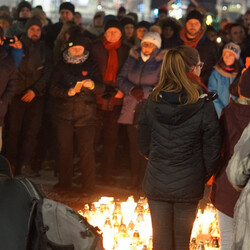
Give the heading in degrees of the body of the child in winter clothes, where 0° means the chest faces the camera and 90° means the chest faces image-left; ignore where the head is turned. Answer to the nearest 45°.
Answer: approximately 45°

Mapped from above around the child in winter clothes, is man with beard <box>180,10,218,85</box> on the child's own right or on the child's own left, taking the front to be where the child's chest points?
on the child's own right

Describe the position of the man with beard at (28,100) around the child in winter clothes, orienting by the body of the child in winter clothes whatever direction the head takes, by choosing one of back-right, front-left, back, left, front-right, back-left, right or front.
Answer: front-right

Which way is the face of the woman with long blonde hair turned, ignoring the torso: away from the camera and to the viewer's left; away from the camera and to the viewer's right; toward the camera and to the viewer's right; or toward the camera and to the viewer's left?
away from the camera and to the viewer's right
